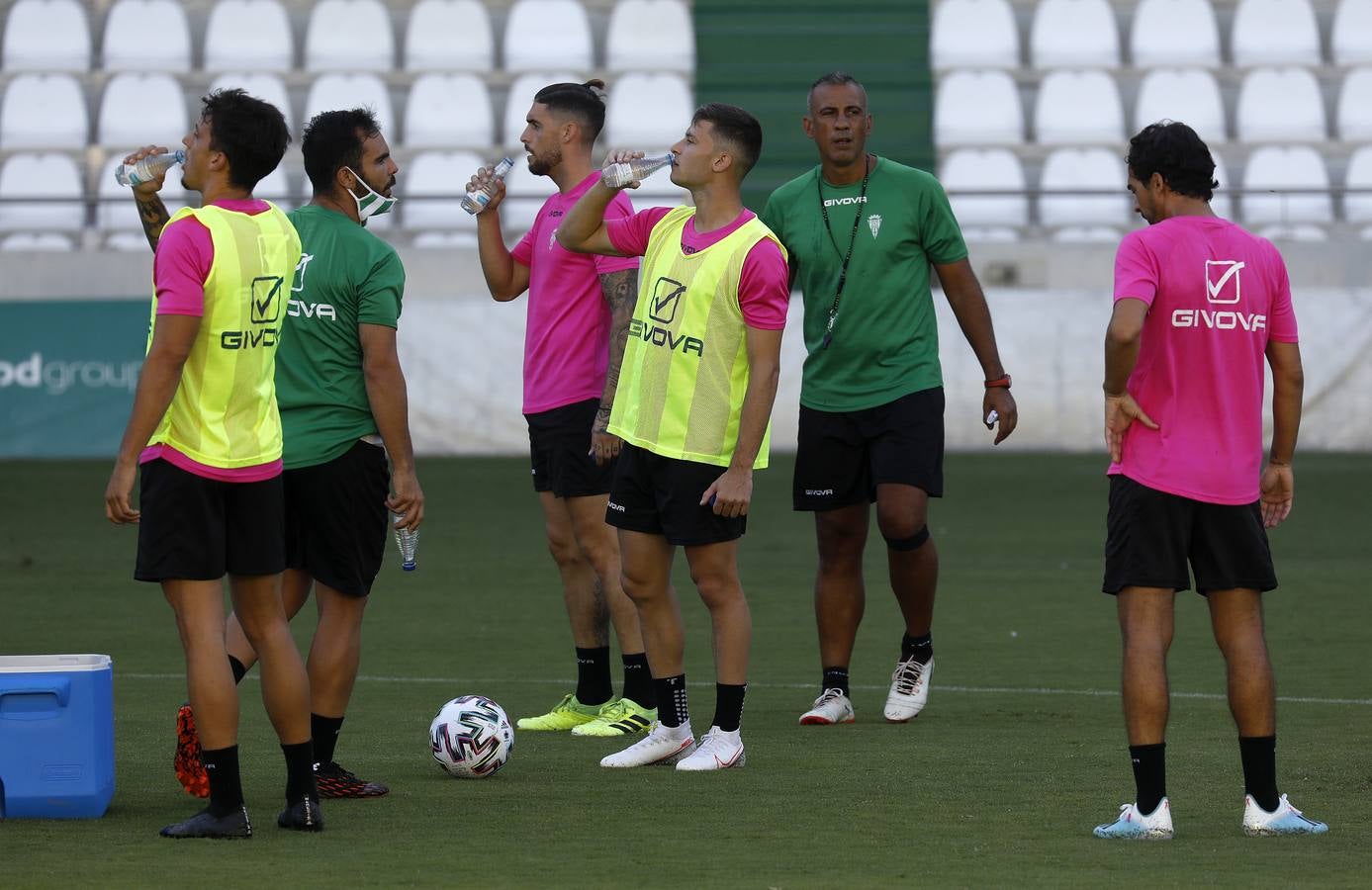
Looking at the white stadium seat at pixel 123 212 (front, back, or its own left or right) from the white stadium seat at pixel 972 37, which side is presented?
left

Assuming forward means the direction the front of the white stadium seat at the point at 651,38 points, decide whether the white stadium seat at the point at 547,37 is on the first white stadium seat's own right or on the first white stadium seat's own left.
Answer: on the first white stadium seat's own right

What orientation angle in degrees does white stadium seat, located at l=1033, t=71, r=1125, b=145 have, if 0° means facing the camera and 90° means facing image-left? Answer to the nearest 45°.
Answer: approximately 0°

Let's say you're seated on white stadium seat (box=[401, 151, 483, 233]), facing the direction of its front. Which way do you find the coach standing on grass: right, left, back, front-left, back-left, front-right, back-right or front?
front

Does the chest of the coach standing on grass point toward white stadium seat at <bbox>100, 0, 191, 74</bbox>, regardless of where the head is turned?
no

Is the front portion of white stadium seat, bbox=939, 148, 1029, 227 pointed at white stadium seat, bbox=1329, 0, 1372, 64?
no

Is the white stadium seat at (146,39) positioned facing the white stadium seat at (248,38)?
no

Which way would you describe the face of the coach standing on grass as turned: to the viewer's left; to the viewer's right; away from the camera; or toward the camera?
toward the camera

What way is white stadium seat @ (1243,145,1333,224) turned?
toward the camera

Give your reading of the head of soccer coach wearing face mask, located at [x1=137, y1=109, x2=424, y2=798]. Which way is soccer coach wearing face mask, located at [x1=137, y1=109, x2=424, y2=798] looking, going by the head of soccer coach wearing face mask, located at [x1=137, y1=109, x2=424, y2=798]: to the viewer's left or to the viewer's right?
to the viewer's right

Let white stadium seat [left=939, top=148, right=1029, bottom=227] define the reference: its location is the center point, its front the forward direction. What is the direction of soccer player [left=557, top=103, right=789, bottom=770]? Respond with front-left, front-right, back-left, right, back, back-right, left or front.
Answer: front

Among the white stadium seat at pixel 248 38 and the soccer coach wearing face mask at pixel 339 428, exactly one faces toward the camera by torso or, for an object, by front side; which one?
the white stadium seat

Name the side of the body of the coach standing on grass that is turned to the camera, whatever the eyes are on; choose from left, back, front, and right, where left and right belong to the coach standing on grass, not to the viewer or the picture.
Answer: front

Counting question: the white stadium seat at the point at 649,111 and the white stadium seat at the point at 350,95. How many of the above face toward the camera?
2

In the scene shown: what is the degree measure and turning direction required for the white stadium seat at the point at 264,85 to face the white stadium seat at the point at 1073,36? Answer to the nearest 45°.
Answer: approximately 90° to its left

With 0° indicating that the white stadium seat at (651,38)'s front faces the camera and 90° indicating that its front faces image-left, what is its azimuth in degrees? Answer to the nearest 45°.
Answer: approximately 0°

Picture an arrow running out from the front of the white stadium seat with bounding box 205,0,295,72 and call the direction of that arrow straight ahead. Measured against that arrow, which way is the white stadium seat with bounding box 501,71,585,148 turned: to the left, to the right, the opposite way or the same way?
the same way
